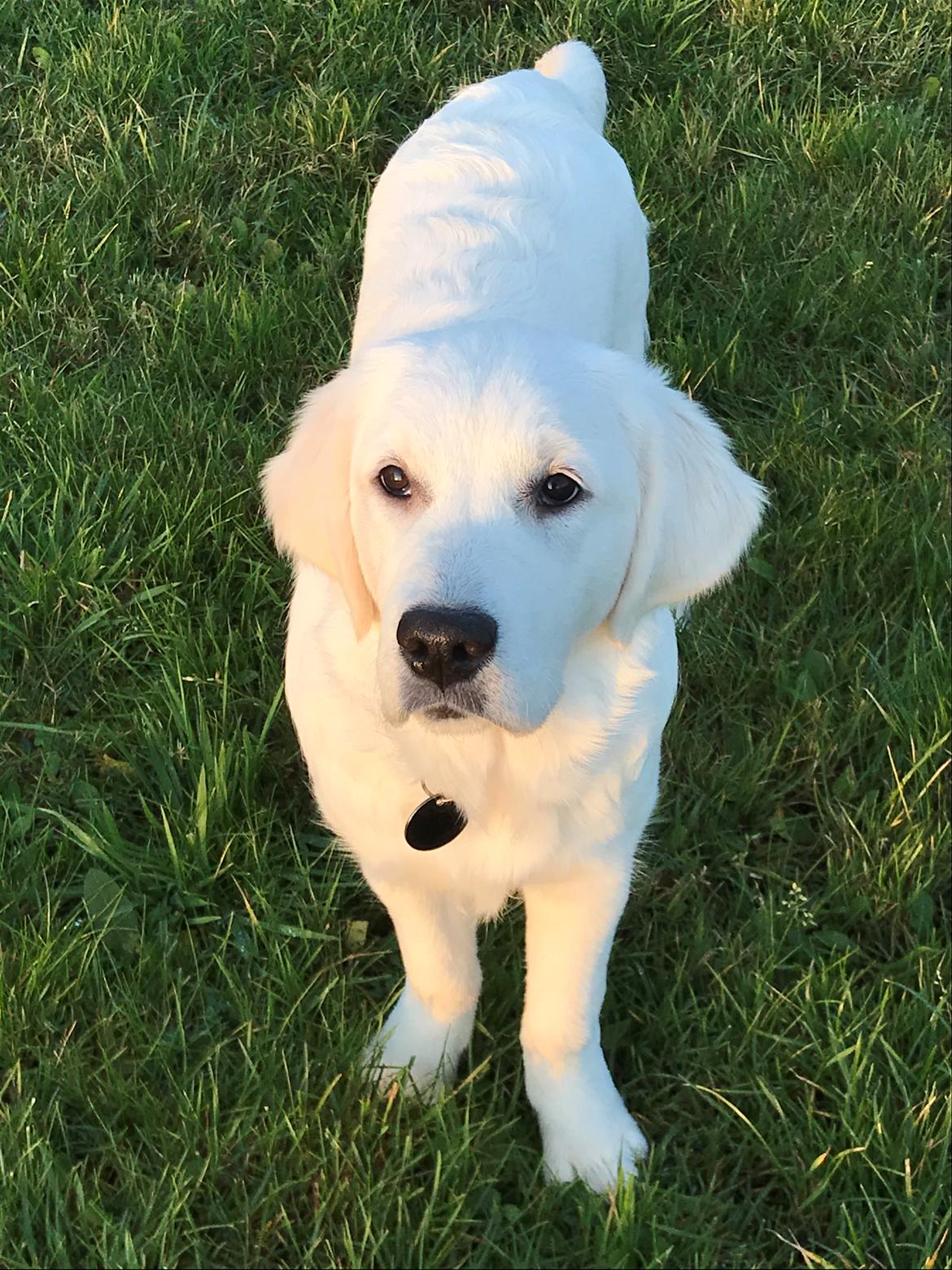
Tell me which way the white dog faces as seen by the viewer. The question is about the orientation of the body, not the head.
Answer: toward the camera
